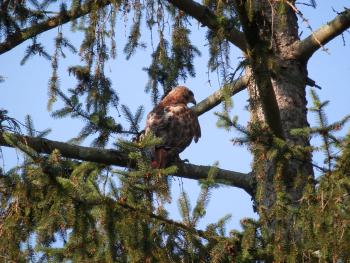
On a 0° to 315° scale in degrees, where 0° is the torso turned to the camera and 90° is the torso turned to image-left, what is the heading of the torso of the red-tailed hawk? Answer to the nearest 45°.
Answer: approximately 225°

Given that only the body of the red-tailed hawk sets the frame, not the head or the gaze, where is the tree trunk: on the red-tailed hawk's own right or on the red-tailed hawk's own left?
on the red-tailed hawk's own right
